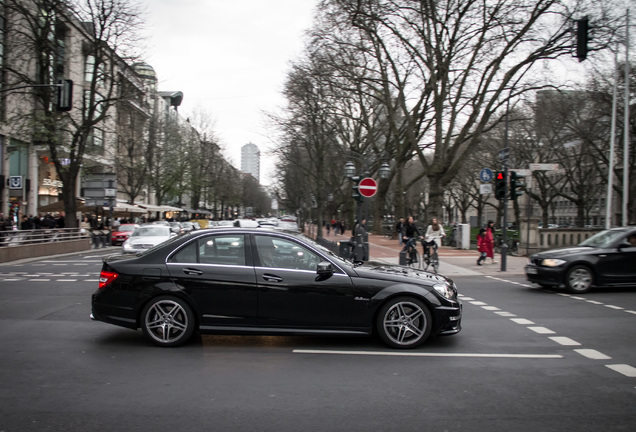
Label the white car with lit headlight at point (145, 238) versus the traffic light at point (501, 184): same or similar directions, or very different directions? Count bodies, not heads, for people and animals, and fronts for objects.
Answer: same or similar directions

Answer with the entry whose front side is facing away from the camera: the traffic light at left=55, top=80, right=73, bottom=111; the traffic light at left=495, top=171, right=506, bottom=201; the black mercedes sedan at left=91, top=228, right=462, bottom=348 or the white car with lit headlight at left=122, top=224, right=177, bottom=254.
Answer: the traffic light at left=55, top=80, right=73, bottom=111

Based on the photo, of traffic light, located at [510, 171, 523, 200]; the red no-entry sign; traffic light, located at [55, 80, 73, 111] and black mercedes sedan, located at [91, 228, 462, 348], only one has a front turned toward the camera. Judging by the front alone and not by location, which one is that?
the red no-entry sign

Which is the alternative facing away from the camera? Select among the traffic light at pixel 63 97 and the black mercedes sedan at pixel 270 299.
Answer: the traffic light

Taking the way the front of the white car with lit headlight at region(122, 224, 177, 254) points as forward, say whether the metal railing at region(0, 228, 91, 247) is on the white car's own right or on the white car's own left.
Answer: on the white car's own right

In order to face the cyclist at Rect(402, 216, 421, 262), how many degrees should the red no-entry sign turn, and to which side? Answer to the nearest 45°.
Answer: approximately 135° to its left

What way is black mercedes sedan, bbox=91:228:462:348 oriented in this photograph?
to the viewer's right

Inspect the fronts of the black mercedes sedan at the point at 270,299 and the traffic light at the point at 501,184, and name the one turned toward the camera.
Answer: the traffic light

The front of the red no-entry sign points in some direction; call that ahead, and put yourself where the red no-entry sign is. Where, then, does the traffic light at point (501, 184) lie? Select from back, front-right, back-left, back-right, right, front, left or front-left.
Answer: left

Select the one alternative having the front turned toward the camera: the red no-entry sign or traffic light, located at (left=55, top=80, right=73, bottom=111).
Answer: the red no-entry sign

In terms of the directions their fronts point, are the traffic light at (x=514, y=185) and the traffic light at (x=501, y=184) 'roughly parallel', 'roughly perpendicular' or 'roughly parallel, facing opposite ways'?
roughly perpendicular

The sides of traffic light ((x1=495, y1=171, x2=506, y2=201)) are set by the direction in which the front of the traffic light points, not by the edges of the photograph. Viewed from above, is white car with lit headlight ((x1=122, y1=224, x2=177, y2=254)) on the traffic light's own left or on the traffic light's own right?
on the traffic light's own right

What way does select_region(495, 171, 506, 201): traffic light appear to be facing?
toward the camera

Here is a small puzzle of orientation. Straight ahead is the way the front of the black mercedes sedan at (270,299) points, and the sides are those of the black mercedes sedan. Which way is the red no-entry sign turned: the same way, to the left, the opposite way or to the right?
to the right

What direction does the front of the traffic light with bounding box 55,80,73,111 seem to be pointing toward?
away from the camera

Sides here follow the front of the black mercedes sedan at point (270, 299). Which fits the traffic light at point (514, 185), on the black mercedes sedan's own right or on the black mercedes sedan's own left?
on the black mercedes sedan's own left

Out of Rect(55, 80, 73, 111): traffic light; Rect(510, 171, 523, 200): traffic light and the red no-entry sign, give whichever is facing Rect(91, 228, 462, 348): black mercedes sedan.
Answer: the red no-entry sign
